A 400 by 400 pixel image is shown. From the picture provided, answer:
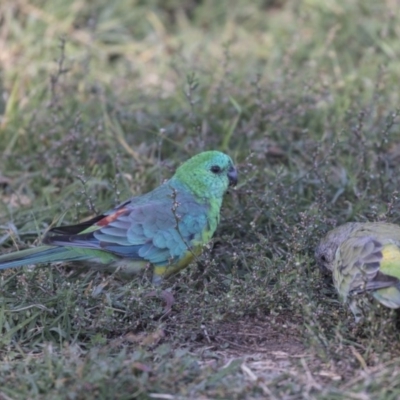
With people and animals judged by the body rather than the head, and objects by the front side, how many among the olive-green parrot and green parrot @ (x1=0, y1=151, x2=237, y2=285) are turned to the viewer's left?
1

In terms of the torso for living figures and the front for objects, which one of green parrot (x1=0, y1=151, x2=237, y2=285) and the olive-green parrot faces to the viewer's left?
the olive-green parrot

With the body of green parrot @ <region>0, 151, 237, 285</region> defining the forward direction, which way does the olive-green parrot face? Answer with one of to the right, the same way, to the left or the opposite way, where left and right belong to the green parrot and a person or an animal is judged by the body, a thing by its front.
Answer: the opposite way

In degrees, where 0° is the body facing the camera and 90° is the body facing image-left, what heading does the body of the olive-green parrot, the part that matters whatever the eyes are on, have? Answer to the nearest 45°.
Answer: approximately 90°

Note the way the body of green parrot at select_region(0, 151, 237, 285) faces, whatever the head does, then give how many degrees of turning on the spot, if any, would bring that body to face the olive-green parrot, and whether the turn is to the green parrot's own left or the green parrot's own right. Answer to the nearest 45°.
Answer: approximately 45° to the green parrot's own right

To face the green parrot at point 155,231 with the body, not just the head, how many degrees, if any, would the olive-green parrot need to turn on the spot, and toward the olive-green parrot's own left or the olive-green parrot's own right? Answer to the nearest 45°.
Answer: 0° — it already faces it

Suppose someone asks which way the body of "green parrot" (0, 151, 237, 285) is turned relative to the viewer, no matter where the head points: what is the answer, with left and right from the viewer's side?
facing to the right of the viewer
